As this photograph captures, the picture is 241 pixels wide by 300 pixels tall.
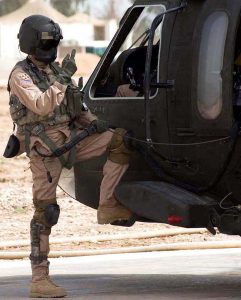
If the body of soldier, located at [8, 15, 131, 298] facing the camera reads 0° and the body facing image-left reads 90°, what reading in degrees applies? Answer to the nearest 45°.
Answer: approximately 315°

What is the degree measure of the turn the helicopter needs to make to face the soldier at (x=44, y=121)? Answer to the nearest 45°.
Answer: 0° — it already faces them

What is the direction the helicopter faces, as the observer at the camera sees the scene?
facing to the left of the viewer

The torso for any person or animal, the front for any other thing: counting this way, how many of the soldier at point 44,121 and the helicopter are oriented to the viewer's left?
1

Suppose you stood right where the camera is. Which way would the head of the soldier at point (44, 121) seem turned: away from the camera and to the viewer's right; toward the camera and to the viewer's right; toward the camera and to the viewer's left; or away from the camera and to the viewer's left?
toward the camera and to the viewer's right
